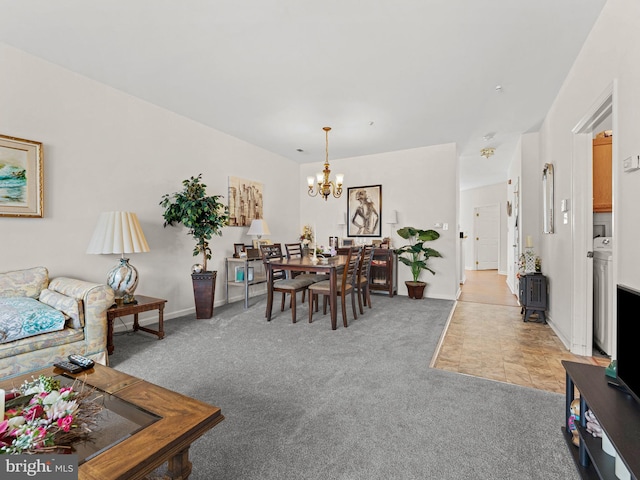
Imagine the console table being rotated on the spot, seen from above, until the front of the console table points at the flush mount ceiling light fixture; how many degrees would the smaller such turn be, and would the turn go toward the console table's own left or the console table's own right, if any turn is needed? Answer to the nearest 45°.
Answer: approximately 45° to the console table's own left

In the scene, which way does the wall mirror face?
to the viewer's left

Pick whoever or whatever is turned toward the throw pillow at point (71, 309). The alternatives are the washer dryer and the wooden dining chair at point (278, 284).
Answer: the washer dryer

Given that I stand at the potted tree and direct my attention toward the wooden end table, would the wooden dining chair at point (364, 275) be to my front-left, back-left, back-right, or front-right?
back-left

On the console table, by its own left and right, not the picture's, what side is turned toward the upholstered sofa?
right

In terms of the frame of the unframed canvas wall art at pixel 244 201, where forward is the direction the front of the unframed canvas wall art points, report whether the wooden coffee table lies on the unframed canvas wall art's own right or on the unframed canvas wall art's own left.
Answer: on the unframed canvas wall art's own right

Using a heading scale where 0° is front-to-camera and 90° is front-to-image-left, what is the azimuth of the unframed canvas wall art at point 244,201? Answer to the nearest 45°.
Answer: approximately 315°

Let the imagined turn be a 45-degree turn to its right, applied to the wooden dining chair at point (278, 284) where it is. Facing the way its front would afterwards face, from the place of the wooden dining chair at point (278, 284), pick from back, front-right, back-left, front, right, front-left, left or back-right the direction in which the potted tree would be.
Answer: right

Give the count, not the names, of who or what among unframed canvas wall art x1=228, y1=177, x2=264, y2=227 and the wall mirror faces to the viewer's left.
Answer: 1

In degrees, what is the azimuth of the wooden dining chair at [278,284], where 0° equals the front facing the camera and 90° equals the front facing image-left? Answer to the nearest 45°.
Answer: approximately 315°

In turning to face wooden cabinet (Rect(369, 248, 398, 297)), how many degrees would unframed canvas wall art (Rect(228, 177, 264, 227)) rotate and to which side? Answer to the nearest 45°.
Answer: approximately 45° to its left

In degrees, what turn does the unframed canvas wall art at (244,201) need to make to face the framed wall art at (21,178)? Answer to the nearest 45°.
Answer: approximately 90° to its right
